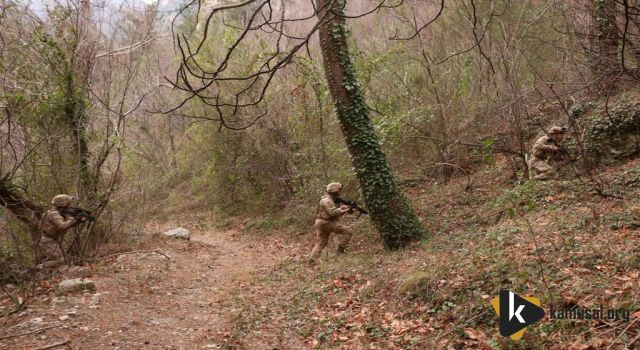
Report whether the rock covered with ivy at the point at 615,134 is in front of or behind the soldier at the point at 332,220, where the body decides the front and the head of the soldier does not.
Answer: in front

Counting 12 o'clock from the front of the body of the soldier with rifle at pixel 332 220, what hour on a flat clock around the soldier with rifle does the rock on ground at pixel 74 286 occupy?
The rock on ground is roughly at 5 o'clock from the soldier with rifle.

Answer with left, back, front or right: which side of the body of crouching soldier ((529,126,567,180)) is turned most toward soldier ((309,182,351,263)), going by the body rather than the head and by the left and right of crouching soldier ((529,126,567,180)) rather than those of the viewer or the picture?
back

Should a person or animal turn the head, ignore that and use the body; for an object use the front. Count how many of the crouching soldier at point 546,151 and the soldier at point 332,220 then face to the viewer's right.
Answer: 2

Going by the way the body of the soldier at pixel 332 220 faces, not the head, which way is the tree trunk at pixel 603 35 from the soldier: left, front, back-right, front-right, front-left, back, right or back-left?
front

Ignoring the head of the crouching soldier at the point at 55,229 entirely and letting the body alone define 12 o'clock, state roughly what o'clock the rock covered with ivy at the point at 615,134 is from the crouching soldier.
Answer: The rock covered with ivy is roughly at 1 o'clock from the crouching soldier.

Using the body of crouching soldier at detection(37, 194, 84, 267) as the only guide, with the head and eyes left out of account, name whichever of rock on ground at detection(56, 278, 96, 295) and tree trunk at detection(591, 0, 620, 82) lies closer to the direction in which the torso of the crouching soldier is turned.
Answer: the tree trunk

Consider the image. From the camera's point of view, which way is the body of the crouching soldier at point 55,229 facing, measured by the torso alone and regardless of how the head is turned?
to the viewer's right

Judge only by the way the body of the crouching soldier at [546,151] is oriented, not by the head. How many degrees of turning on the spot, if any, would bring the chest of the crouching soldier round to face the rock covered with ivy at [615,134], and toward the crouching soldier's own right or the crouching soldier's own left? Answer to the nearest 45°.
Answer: approximately 45° to the crouching soldier's own left

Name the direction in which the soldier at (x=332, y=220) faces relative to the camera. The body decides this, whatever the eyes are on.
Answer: to the viewer's right

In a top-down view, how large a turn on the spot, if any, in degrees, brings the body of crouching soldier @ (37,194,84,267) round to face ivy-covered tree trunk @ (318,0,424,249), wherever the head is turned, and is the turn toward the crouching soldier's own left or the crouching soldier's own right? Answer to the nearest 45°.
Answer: approximately 45° to the crouching soldier's own right

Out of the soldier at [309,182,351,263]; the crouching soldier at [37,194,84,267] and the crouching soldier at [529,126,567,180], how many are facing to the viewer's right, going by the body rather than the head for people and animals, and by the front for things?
3

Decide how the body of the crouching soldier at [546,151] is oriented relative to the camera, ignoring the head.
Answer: to the viewer's right
